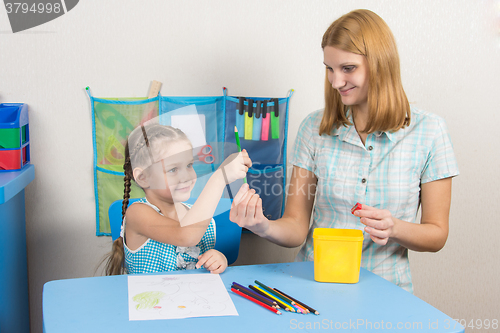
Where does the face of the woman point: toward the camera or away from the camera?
toward the camera

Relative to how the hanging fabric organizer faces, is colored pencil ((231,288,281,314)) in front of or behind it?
in front

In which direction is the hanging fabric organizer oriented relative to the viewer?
toward the camera

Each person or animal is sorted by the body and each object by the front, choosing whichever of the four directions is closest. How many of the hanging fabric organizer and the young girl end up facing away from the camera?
0

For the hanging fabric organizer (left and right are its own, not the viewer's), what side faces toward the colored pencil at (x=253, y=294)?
front

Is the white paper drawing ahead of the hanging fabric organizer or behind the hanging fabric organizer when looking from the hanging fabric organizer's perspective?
ahead

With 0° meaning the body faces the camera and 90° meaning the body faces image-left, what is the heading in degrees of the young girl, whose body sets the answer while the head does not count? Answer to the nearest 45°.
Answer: approximately 315°

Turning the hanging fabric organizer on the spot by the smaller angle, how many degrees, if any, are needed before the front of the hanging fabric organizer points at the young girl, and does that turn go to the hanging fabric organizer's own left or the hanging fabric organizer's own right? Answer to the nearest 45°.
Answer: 0° — it already faces them

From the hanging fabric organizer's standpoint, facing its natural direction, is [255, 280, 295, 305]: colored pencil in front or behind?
in front

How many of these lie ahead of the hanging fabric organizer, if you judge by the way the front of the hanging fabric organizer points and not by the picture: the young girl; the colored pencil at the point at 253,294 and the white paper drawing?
3

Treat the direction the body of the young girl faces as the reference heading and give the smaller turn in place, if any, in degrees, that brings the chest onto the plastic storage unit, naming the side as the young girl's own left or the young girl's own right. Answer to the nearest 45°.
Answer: approximately 180°
